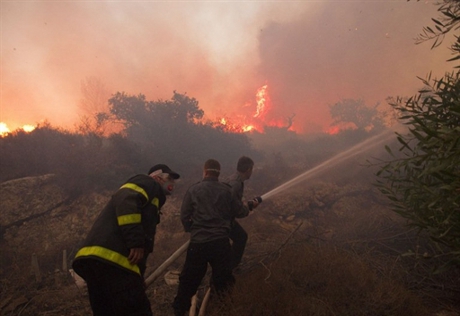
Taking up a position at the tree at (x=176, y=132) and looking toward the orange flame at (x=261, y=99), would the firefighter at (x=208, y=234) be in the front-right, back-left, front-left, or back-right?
back-right

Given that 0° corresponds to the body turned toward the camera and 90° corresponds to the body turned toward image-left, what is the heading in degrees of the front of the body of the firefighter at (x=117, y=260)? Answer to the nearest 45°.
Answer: approximately 270°

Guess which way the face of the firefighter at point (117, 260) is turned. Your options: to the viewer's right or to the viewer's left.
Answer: to the viewer's right

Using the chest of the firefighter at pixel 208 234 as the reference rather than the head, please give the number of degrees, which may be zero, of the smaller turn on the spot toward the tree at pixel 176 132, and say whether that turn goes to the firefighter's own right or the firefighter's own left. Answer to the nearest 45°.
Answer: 0° — they already face it

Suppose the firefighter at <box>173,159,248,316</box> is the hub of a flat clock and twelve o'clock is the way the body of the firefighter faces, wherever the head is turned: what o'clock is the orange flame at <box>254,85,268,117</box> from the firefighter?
The orange flame is roughly at 1 o'clock from the firefighter.

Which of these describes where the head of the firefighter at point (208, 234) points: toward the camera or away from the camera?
away from the camera

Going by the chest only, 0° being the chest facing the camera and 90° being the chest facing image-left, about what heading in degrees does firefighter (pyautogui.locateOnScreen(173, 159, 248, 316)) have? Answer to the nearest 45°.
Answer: approximately 180°
